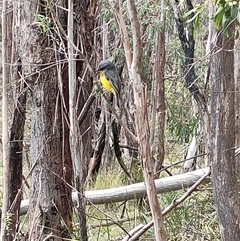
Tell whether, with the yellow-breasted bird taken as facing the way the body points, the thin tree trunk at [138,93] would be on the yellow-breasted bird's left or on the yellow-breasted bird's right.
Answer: on the yellow-breasted bird's left

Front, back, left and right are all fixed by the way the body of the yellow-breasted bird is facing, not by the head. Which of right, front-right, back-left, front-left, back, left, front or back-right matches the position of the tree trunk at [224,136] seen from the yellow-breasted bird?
back-left

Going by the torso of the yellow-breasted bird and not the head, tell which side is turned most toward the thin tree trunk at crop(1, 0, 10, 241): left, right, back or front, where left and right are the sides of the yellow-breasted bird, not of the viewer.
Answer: front

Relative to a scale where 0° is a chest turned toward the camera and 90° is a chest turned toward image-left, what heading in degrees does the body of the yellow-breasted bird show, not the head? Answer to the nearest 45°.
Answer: approximately 90°
